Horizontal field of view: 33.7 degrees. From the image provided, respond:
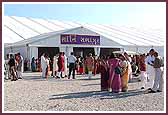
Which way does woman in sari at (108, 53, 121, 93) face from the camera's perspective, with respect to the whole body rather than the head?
away from the camera

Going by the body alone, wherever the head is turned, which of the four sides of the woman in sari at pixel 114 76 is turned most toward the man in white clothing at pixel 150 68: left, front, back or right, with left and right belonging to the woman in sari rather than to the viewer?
right

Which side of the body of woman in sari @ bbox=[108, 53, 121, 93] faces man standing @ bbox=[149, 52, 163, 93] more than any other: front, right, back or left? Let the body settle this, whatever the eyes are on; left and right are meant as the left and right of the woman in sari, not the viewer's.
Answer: right

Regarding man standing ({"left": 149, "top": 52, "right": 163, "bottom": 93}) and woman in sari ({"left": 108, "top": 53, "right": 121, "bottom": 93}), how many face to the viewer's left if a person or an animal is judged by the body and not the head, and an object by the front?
1

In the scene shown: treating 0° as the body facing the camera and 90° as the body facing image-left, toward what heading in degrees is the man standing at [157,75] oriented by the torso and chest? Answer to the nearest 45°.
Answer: approximately 90°

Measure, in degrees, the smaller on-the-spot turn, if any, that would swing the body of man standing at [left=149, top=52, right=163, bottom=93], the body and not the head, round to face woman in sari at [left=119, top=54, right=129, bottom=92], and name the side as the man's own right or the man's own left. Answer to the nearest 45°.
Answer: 0° — they already face them

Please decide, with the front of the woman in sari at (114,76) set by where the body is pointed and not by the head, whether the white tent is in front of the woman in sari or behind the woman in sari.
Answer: in front

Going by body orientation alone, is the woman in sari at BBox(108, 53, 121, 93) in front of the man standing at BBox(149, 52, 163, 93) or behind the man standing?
in front

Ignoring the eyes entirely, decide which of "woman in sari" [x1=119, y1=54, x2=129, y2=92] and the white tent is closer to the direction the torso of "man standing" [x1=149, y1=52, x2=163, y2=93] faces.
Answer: the woman in sari
